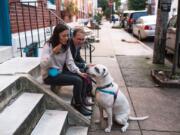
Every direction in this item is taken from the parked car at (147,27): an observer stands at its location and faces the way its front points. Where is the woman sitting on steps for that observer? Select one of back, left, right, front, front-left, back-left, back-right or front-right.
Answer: back-left

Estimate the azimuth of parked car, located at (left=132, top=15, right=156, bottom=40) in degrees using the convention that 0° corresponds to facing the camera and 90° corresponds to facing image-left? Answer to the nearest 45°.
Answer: approximately 135°

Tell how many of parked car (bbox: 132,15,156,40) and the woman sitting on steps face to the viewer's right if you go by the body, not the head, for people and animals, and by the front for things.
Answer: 1

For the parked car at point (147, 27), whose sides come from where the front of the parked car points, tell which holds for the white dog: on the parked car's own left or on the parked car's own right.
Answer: on the parked car's own left

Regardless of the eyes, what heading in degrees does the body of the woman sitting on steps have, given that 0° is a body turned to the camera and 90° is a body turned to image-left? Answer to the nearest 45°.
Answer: approximately 270°

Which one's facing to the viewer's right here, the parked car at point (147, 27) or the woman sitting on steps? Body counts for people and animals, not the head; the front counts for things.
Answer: the woman sitting on steps
